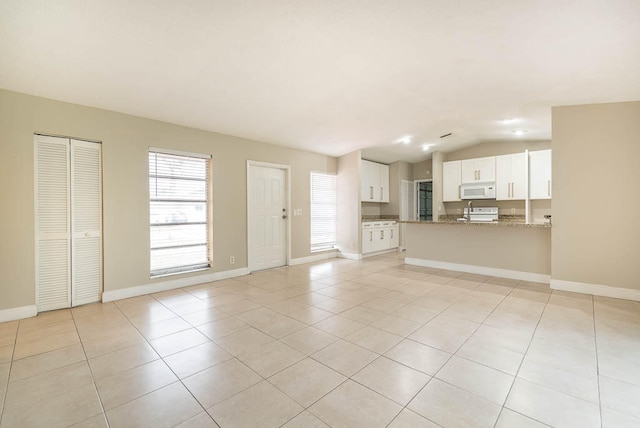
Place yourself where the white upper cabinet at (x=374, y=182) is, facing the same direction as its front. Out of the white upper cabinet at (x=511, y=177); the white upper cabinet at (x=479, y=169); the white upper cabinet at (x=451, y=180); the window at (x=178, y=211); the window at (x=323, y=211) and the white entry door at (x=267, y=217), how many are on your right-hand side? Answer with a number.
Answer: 3

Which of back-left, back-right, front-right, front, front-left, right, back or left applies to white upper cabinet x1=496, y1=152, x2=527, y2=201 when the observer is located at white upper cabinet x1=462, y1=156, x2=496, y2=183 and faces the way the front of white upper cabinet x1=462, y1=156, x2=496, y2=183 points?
left

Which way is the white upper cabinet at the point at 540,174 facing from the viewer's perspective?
toward the camera

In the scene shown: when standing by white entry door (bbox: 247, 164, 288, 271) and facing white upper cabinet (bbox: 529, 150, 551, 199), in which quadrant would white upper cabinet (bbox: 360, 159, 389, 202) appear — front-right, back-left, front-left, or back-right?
front-left

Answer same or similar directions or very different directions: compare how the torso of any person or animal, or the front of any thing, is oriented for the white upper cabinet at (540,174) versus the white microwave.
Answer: same or similar directions

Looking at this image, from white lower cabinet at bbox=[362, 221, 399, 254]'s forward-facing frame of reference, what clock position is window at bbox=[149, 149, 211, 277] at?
The window is roughly at 3 o'clock from the white lower cabinet.

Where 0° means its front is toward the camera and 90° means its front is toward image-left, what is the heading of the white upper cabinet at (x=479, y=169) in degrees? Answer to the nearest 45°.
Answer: approximately 0°

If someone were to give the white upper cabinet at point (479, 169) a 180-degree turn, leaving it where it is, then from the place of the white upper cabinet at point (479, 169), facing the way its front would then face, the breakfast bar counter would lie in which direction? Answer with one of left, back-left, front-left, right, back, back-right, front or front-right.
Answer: back

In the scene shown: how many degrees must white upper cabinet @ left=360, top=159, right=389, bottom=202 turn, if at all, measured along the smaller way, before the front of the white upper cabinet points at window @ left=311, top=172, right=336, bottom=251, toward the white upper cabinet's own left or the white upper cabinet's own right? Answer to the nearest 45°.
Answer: approximately 90° to the white upper cabinet's own right

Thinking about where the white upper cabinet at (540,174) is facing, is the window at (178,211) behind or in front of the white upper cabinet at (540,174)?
in front

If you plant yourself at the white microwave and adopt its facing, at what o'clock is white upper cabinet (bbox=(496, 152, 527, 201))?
The white upper cabinet is roughly at 9 o'clock from the white microwave.

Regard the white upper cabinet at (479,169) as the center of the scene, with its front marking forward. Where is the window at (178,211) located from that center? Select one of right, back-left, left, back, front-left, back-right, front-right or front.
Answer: front-right

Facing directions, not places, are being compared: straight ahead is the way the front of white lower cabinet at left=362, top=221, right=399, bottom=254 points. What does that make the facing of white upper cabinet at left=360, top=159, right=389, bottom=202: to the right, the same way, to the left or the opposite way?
the same way

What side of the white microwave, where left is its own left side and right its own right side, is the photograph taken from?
front

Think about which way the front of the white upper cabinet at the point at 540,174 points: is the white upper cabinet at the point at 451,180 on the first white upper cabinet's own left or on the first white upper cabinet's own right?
on the first white upper cabinet's own right

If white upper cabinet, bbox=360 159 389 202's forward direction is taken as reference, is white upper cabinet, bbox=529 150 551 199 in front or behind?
in front
